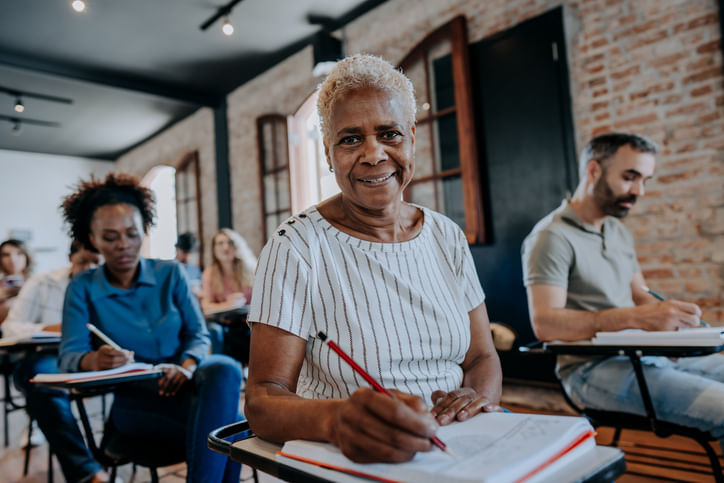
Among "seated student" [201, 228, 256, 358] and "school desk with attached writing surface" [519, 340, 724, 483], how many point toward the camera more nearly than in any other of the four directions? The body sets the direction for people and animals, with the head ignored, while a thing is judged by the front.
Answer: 1

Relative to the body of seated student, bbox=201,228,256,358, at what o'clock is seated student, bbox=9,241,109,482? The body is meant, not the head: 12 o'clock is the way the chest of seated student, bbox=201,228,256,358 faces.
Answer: seated student, bbox=9,241,109,482 is roughly at 1 o'clock from seated student, bbox=201,228,256,358.

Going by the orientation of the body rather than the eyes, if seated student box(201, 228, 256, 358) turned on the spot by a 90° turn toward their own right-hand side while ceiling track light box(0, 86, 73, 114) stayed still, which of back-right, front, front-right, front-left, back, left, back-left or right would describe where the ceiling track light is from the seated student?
front-right

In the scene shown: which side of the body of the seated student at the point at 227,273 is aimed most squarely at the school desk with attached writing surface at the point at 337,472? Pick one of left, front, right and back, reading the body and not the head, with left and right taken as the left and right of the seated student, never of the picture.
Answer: front

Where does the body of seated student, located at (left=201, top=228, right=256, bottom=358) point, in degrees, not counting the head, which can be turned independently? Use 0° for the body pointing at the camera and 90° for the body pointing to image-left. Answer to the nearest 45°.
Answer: approximately 0°
